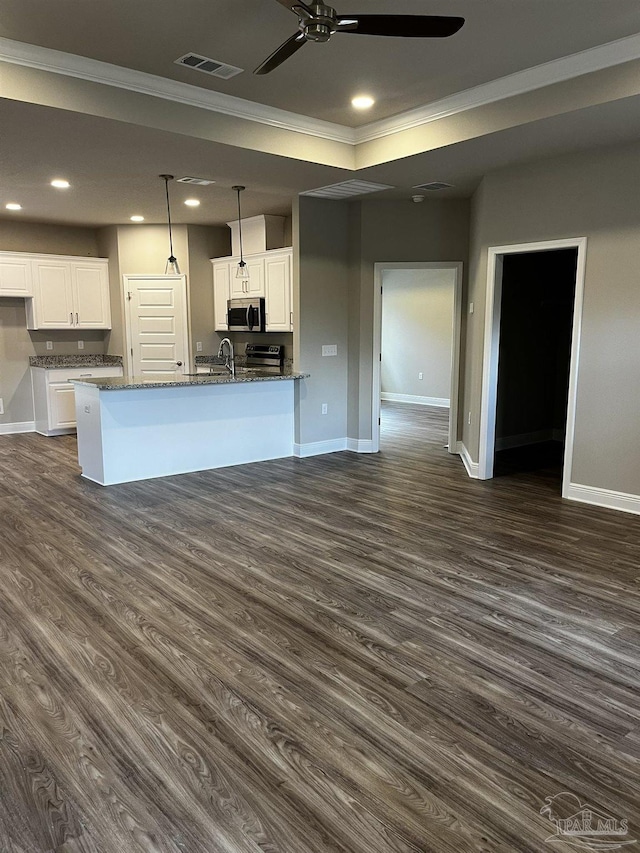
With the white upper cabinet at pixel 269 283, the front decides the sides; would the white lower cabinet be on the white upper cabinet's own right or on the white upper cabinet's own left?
on the white upper cabinet's own right

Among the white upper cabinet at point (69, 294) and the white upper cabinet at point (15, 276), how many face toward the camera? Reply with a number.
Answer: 2

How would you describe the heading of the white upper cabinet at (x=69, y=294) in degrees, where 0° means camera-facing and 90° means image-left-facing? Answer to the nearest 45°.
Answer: approximately 0°

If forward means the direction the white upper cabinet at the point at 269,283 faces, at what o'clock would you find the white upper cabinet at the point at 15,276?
the white upper cabinet at the point at 15,276 is roughly at 2 o'clock from the white upper cabinet at the point at 269,283.

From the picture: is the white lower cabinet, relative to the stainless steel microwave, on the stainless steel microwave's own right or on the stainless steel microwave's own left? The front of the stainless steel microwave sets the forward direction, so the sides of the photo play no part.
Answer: on the stainless steel microwave's own right

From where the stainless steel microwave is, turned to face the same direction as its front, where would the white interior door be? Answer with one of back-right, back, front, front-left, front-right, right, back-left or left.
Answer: right

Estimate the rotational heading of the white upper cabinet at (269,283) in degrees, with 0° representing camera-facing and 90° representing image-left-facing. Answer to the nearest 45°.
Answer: approximately 45°

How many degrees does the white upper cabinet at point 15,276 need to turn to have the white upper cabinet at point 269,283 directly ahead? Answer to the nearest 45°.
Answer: approximately 45° to its left

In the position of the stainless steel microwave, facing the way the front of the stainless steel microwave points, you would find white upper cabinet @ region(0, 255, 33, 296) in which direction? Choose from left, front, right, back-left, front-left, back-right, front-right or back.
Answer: front-right

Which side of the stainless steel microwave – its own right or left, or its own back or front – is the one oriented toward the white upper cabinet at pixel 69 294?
right

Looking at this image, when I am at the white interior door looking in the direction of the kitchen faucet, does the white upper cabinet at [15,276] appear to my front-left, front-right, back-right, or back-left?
back-right
